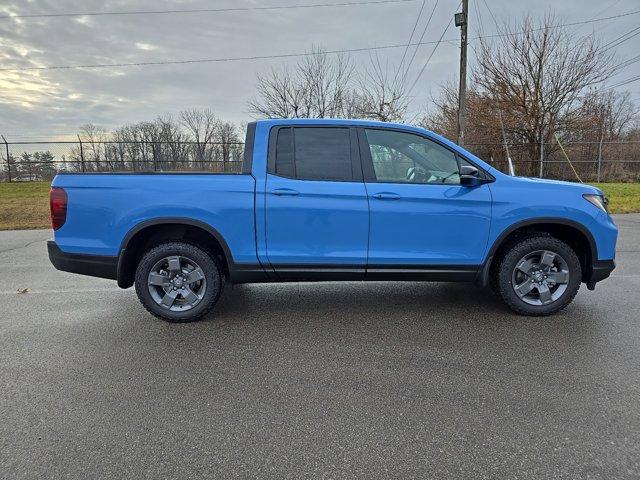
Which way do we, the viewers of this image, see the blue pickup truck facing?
facing to the right of the viewer

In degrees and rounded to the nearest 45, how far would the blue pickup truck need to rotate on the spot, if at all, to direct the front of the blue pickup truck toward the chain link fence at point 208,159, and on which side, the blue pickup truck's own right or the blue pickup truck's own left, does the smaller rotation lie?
approximately 90° to the blue pickup truck's own left
